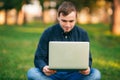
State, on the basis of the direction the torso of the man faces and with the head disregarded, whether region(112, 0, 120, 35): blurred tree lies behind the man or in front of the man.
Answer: behind

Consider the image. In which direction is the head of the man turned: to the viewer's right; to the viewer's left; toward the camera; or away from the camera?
toward the camera

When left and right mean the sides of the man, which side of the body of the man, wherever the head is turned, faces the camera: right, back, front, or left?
front
